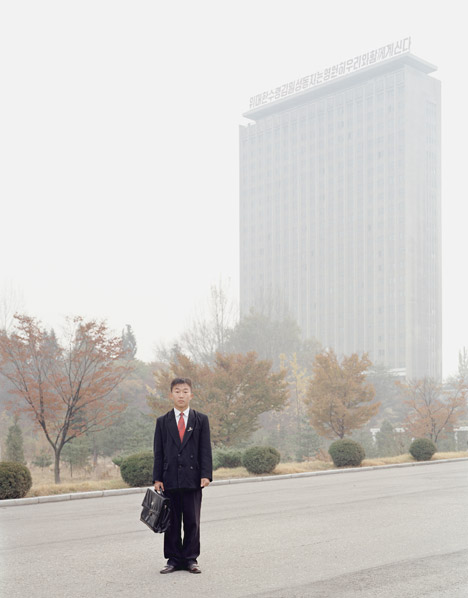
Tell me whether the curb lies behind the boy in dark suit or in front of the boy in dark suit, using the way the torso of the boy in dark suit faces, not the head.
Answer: behind

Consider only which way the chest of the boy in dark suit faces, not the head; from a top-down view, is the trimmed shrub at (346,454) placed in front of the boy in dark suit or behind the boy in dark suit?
behind

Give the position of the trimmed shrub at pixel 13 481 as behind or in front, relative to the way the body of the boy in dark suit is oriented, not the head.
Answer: behind

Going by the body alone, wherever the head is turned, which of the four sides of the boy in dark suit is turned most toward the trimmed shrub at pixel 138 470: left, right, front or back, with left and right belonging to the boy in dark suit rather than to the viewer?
back

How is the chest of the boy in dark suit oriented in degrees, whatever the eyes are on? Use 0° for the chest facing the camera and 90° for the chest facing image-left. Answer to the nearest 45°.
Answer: approximately 0°

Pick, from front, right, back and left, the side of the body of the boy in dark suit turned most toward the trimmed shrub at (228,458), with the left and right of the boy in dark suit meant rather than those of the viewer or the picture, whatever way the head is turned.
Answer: back

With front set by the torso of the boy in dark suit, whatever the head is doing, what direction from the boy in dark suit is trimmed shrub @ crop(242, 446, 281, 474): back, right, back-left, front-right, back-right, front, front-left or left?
back

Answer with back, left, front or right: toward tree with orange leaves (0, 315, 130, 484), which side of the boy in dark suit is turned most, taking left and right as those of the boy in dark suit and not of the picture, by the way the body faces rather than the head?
back

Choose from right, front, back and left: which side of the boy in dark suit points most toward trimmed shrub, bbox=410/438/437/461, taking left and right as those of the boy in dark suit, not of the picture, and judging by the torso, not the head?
back
